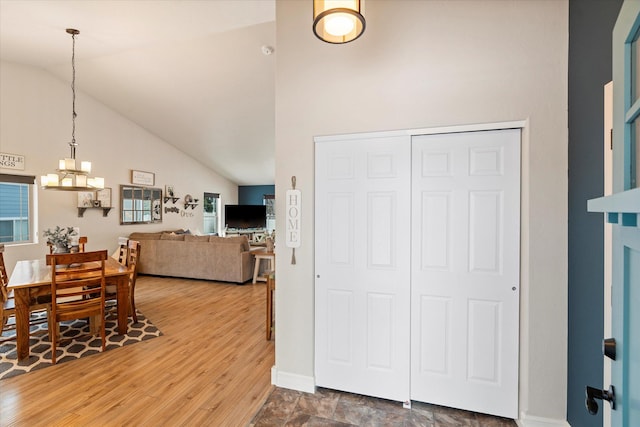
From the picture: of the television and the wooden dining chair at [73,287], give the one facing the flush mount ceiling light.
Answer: the television

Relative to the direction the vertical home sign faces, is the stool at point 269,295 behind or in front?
behind

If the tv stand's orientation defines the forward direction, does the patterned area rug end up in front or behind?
in front

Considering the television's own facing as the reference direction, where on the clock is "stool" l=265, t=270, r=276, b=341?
The stool is roughly at 12 o'clock from the television.

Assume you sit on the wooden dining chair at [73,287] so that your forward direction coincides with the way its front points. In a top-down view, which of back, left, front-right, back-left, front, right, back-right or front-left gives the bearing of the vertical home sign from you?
back-right

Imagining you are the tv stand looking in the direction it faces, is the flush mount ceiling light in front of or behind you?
in front

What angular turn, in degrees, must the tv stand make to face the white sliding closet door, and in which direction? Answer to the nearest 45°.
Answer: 0° — it already faces it

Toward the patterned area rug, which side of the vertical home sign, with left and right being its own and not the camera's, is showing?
right

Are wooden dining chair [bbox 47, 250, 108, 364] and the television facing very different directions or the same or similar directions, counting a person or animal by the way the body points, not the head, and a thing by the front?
very different directions

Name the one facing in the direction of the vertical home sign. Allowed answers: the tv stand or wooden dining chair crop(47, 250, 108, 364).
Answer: the tv stand

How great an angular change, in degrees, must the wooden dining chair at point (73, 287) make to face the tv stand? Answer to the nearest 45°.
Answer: approximately 45° to its right

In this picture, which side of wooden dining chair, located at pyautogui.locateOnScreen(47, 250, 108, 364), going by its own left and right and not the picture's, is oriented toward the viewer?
back
